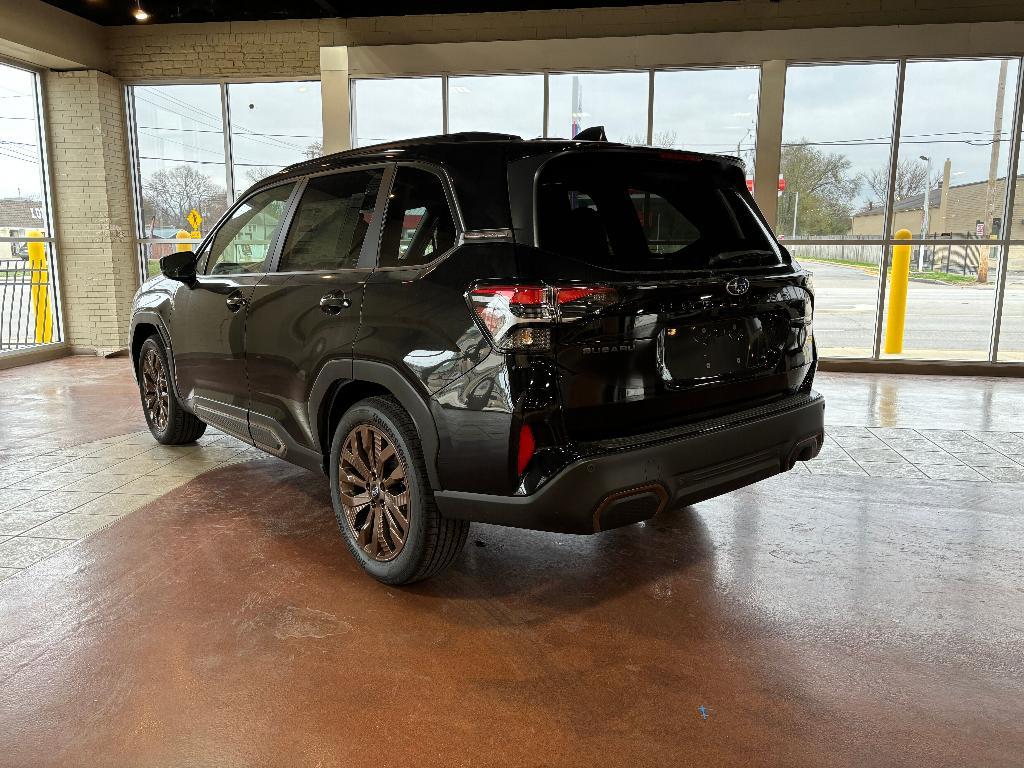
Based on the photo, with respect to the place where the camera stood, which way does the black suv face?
facing away from the viewer and to the left of the viewer

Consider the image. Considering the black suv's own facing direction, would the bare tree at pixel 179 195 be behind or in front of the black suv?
in front

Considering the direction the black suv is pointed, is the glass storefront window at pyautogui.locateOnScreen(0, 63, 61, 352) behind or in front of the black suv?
in front

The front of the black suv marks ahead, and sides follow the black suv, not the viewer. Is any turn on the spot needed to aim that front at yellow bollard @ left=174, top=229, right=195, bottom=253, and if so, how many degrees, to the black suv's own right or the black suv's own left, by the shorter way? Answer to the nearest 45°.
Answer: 0° — it already faces it

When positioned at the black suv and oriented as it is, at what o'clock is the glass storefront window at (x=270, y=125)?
The glass storefront window is roughly at 1 o'clock from the black suv.

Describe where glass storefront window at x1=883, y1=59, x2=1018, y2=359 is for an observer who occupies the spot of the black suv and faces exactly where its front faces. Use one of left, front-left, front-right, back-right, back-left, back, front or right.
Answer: right

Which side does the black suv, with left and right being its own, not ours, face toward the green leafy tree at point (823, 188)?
right

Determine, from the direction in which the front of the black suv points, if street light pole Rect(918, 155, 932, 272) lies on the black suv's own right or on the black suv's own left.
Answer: on the black suv's own right

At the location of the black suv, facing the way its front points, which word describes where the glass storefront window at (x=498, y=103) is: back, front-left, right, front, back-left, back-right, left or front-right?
front-right

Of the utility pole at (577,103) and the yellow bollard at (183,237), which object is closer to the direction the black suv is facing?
the yellow bollard

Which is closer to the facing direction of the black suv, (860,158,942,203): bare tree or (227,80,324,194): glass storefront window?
the glass storefront window

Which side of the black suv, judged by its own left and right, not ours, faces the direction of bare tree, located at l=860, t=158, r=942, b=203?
right

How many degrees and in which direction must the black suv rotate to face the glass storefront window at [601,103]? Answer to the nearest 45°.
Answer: approximately 45° to its right
